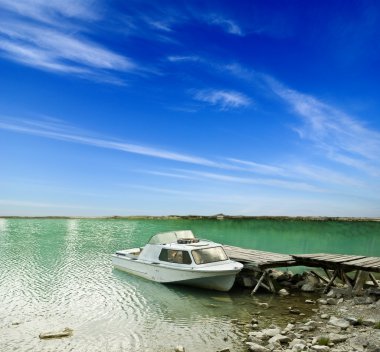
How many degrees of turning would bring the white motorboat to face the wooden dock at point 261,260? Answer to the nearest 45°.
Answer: approximately 45° to its left

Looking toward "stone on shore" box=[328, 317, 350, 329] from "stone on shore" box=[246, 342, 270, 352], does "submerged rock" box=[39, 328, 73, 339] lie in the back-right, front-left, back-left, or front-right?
back-left

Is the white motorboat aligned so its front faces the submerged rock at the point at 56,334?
no

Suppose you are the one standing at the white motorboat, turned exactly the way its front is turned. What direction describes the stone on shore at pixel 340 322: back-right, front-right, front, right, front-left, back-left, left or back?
front

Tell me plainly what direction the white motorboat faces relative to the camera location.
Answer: facing the viewer and to the right of the viewer

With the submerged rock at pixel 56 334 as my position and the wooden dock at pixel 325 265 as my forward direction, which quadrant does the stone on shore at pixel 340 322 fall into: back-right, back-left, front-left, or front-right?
front-right
